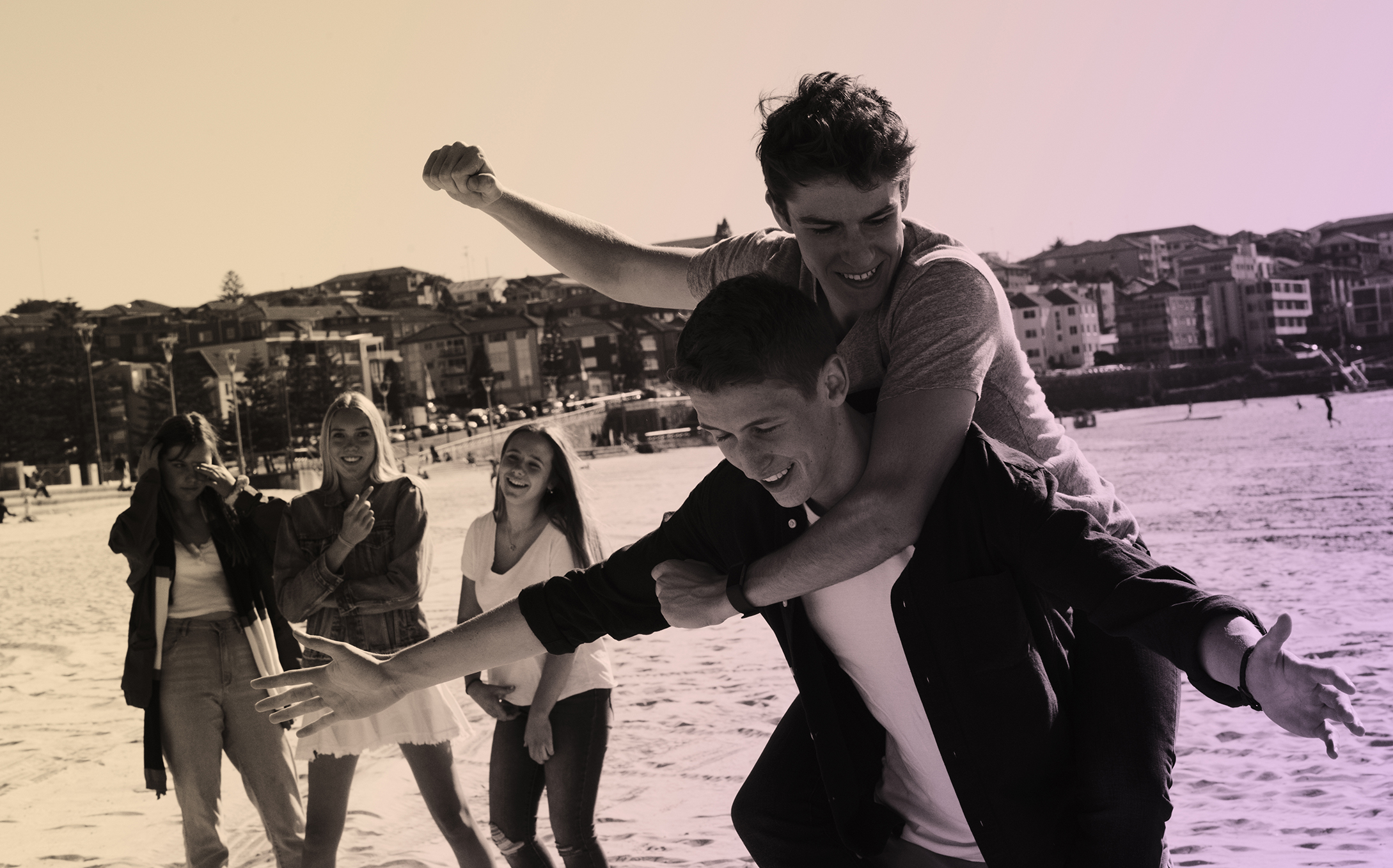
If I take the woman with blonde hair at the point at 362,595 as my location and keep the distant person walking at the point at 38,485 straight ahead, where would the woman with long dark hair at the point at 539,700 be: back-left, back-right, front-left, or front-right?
back-right

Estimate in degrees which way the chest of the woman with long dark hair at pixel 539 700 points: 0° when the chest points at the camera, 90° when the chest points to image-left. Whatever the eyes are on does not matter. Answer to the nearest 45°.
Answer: approximately 45°

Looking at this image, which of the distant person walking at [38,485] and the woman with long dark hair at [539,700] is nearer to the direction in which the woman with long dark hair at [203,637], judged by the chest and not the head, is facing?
the woman with long dark hair at [539,700]

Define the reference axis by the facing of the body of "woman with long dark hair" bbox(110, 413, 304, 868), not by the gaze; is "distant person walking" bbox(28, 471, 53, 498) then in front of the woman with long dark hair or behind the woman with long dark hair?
behind

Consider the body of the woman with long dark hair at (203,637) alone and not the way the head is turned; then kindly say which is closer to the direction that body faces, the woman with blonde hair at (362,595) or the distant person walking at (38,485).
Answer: the woman with blonde hair

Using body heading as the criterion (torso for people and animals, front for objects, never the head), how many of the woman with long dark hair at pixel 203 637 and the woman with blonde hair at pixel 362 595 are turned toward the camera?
2

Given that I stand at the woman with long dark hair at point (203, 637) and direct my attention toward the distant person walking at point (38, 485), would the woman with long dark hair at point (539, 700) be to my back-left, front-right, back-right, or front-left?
back-right

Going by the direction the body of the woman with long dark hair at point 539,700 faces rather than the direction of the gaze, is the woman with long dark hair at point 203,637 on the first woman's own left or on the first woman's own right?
on the first woman's own right

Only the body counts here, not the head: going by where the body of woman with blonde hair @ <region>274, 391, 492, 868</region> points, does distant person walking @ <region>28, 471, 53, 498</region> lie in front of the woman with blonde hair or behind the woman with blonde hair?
behind

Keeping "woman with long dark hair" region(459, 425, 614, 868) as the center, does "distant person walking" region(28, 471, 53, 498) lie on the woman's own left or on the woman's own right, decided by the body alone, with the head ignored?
on the woman's own right
